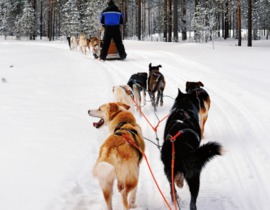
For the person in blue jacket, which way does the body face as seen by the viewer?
away from the camera

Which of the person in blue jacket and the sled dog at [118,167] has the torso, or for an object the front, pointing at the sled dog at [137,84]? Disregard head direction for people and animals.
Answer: the sled dog at [118,167]

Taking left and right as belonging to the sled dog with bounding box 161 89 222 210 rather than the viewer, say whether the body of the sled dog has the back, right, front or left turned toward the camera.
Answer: back

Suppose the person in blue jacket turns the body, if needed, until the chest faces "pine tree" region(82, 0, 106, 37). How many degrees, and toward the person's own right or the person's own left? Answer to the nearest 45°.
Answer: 0° — they already face it

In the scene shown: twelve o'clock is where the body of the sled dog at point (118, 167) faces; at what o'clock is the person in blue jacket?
The person in blue jacket is roughly at 12 o'clock from the sled dog.

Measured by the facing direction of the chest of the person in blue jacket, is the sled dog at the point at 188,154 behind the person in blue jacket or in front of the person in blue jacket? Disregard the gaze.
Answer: behind

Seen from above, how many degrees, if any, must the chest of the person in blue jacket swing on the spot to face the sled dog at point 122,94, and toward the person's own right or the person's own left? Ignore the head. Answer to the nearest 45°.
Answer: approximately 180°

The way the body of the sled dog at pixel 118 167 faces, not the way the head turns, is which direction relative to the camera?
away from the camera
